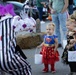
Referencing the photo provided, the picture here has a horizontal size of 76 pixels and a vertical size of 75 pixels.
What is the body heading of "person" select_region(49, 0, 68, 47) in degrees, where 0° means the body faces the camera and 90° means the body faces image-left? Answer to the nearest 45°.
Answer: approximately 0°
